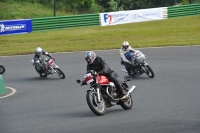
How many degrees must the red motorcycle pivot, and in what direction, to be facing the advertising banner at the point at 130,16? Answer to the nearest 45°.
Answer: approximately 135° to its right

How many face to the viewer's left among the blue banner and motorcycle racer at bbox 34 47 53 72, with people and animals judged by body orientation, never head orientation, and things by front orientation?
0

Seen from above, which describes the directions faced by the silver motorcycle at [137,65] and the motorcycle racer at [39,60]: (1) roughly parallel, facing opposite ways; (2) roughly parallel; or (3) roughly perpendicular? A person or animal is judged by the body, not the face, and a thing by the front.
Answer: roughly parallel

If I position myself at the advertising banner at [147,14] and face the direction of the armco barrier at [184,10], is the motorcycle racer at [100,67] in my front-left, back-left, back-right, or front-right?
back-right

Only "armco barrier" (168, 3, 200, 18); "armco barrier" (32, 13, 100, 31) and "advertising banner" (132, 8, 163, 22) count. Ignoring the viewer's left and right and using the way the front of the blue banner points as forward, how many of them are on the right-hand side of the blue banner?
0

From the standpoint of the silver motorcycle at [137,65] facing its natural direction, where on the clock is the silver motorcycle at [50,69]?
the silver motorcycle at [50,69] is roughly at 5 o'clock from the silver motorcycle at [137,65].

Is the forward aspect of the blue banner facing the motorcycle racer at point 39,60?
yes

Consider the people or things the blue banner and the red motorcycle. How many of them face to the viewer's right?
0

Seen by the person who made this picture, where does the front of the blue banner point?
facing the viewer

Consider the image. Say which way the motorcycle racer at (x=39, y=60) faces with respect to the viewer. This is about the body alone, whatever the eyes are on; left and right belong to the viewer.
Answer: facing the viewer and to the right of the viewer

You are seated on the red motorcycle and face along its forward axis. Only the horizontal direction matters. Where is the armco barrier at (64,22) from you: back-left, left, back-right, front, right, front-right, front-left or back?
back-right

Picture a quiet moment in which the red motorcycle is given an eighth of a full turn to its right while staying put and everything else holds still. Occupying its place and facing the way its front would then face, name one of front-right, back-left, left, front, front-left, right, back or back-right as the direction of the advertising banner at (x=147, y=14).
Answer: right

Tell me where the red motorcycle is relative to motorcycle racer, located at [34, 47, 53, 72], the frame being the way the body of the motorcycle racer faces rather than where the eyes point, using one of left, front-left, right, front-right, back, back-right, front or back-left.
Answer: front-right

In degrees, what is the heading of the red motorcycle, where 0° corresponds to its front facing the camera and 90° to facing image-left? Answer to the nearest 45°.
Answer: approximately 45°

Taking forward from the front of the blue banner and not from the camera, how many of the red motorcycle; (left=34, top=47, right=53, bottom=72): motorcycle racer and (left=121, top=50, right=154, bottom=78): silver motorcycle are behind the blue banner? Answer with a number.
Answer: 0

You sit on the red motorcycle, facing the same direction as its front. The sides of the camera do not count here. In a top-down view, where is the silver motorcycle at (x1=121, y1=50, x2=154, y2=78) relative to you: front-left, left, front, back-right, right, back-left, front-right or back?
back-right
